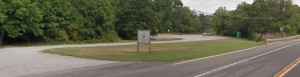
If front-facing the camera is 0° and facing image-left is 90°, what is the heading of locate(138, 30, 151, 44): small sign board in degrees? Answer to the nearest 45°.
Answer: approximately 0°
